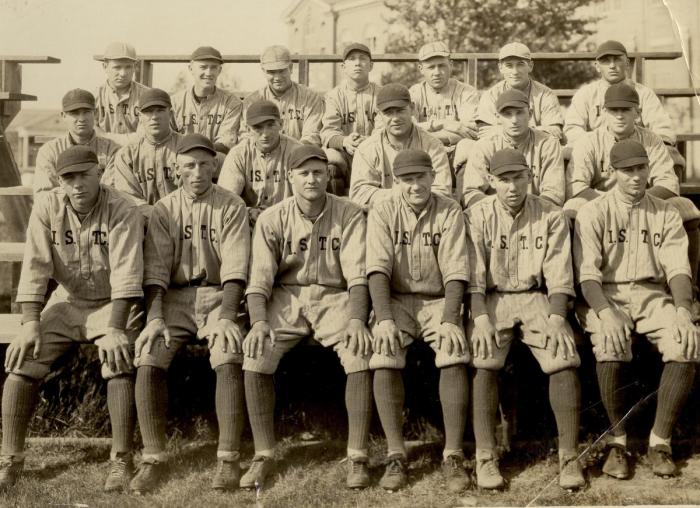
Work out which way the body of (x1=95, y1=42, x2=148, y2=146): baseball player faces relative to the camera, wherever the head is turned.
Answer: toward the camera

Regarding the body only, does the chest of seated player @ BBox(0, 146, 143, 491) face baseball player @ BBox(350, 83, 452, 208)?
no

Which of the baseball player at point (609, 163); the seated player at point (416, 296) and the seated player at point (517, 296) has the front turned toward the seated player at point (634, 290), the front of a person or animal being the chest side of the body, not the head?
the baseball player

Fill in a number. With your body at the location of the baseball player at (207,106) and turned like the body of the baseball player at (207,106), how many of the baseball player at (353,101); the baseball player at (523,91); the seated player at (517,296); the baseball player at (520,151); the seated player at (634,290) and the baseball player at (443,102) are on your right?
0

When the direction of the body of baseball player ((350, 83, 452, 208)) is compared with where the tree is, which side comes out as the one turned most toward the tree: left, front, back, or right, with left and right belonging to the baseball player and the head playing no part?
back

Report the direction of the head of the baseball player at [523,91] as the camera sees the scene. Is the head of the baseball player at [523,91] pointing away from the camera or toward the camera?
toward the camera

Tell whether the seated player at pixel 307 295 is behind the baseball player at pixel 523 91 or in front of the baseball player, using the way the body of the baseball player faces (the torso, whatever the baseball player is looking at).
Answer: in front

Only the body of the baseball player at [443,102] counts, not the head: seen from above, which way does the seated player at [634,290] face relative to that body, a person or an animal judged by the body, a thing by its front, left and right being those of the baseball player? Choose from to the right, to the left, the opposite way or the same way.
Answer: the same way

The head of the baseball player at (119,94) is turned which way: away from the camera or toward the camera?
toward the camera

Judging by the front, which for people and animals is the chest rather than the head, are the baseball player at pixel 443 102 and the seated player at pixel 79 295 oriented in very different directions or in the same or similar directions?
same or similar directions

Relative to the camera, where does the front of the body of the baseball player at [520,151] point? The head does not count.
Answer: toward the camera

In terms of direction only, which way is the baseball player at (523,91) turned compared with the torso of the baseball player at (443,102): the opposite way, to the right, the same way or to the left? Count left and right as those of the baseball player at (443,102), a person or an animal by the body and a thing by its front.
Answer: the same way

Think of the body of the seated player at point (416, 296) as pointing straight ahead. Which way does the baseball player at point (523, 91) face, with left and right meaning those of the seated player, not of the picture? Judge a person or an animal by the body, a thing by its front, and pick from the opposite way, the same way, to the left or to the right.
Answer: the same way

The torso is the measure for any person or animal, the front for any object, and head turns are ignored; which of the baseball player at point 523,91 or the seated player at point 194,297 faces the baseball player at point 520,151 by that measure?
the baseball player at point 523,91

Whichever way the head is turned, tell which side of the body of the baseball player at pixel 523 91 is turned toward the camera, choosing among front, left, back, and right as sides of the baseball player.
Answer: front

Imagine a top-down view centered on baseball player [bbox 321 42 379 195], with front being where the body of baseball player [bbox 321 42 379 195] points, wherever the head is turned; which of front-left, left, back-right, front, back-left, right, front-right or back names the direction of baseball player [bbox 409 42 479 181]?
left

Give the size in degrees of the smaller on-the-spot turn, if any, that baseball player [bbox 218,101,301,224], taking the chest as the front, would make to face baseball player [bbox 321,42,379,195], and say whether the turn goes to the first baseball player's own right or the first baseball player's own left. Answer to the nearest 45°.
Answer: approximately 135° to the first baseball player's own left

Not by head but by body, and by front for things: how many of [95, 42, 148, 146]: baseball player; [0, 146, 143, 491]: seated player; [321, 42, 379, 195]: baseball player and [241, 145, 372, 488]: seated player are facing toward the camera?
4

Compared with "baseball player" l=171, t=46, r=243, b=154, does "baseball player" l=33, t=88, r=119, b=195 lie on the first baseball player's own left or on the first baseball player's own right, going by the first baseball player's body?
on the first baseball player's own right
